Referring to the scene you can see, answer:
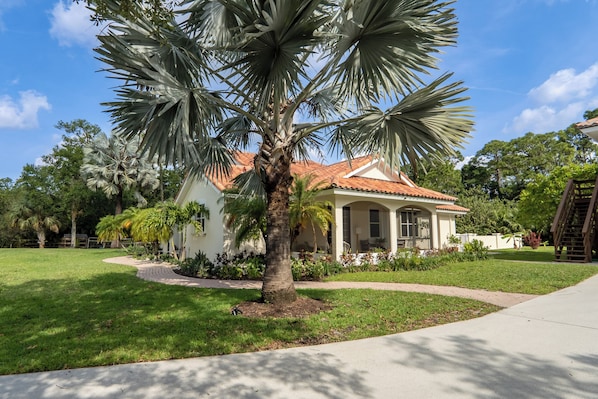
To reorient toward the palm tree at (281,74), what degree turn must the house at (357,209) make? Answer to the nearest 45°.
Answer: approximately 45° to its right

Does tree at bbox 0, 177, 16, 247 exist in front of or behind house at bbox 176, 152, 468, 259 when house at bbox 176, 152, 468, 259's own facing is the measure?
behind

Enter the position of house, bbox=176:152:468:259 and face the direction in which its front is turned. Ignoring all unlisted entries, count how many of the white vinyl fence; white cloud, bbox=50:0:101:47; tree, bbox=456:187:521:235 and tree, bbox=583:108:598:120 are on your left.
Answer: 3

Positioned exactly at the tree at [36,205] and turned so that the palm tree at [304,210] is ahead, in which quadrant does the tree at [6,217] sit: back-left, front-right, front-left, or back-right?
back-right

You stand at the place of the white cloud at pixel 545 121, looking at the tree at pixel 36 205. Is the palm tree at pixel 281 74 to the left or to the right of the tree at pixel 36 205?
left

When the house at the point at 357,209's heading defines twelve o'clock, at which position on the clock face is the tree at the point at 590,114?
The tree is roughly at 9 o'clock from the house.

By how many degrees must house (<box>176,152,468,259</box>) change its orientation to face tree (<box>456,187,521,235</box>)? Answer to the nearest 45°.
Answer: approximately 90° to its left

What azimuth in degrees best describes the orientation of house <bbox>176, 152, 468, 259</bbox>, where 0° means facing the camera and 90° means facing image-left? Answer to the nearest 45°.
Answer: approximately 315°

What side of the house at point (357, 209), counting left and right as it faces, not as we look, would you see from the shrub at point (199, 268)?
right

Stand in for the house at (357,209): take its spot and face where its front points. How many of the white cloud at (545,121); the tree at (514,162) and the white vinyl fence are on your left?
3

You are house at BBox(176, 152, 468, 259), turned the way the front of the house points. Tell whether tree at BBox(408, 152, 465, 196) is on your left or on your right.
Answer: on your left
